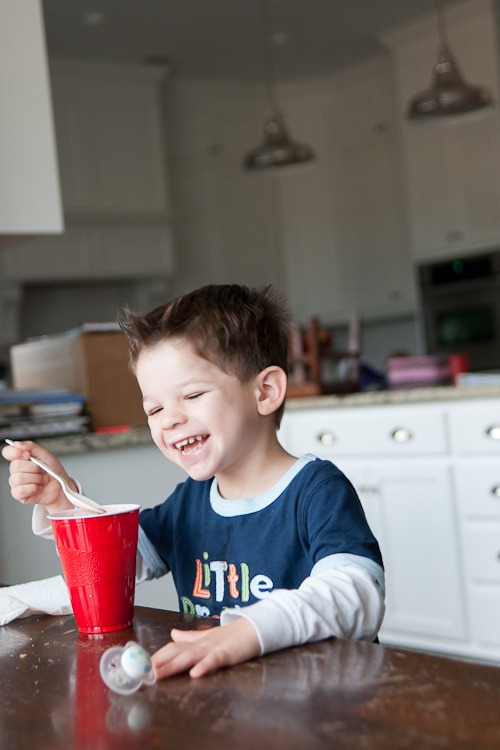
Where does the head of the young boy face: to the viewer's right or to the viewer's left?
to the viewer's left

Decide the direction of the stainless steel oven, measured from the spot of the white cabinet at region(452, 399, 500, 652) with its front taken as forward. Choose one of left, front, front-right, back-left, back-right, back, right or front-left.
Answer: back

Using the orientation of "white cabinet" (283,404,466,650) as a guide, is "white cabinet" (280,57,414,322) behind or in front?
behind

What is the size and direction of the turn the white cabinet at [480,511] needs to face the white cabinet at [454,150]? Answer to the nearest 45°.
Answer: approximately 180°

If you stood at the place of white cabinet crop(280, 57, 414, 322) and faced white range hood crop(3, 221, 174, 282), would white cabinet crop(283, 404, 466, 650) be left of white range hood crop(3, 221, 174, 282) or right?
left

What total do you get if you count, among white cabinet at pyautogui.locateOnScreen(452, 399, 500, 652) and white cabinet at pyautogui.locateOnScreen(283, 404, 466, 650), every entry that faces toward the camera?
2

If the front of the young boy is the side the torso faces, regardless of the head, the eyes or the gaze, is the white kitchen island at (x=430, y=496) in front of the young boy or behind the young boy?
behind

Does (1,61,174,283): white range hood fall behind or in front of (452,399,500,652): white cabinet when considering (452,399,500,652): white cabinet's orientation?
behind

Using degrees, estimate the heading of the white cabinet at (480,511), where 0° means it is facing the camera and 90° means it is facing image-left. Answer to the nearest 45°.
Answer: approximately 0°
